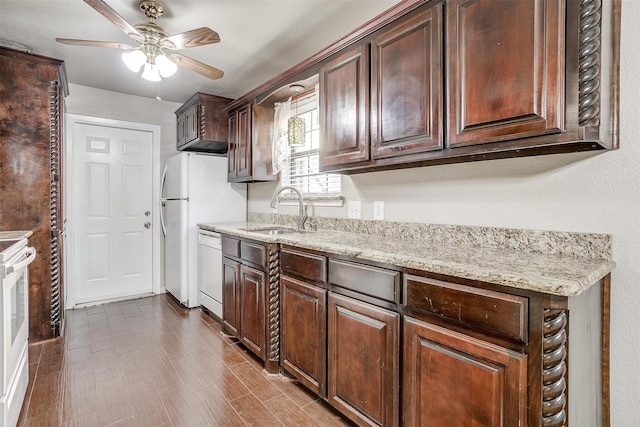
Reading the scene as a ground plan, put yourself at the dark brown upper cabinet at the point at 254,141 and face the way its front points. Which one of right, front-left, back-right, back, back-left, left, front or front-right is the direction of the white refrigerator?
right

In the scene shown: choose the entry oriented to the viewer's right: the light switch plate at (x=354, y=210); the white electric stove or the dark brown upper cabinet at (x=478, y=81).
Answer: the white electric stove

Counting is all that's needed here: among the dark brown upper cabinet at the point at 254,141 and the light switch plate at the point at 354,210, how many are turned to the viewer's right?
0

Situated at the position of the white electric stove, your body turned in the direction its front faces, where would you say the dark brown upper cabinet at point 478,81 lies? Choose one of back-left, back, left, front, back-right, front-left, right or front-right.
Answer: front-right

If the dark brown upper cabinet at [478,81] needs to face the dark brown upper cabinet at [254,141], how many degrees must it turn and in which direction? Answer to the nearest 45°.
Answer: approximately 90° to its right

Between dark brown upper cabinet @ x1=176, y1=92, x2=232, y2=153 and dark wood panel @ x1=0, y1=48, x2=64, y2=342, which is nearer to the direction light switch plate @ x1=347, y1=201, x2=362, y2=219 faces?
the dark wood panel

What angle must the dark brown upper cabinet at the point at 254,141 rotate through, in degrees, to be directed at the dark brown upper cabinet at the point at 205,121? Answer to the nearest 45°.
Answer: approximately 90° to its right

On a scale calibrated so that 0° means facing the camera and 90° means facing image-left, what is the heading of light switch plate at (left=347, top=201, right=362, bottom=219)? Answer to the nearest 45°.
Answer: approximately 45°

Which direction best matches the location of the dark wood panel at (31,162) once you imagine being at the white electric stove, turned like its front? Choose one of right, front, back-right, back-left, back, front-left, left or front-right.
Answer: left

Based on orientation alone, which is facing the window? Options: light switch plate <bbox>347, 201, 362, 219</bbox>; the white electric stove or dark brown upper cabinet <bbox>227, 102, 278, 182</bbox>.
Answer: the white electric stove

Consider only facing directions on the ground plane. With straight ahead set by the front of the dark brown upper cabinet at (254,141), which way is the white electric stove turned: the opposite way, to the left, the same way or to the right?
the opposite way

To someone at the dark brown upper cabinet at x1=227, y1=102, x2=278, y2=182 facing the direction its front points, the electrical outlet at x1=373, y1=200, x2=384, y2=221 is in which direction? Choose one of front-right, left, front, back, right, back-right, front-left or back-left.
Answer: left

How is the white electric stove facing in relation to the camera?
to the viewer's right

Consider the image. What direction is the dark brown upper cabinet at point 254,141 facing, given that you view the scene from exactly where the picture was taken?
facing the viewer and to the left of the viewer

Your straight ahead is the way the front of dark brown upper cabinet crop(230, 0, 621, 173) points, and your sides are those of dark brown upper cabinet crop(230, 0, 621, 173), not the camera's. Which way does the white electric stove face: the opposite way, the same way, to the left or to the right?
the opposite way
